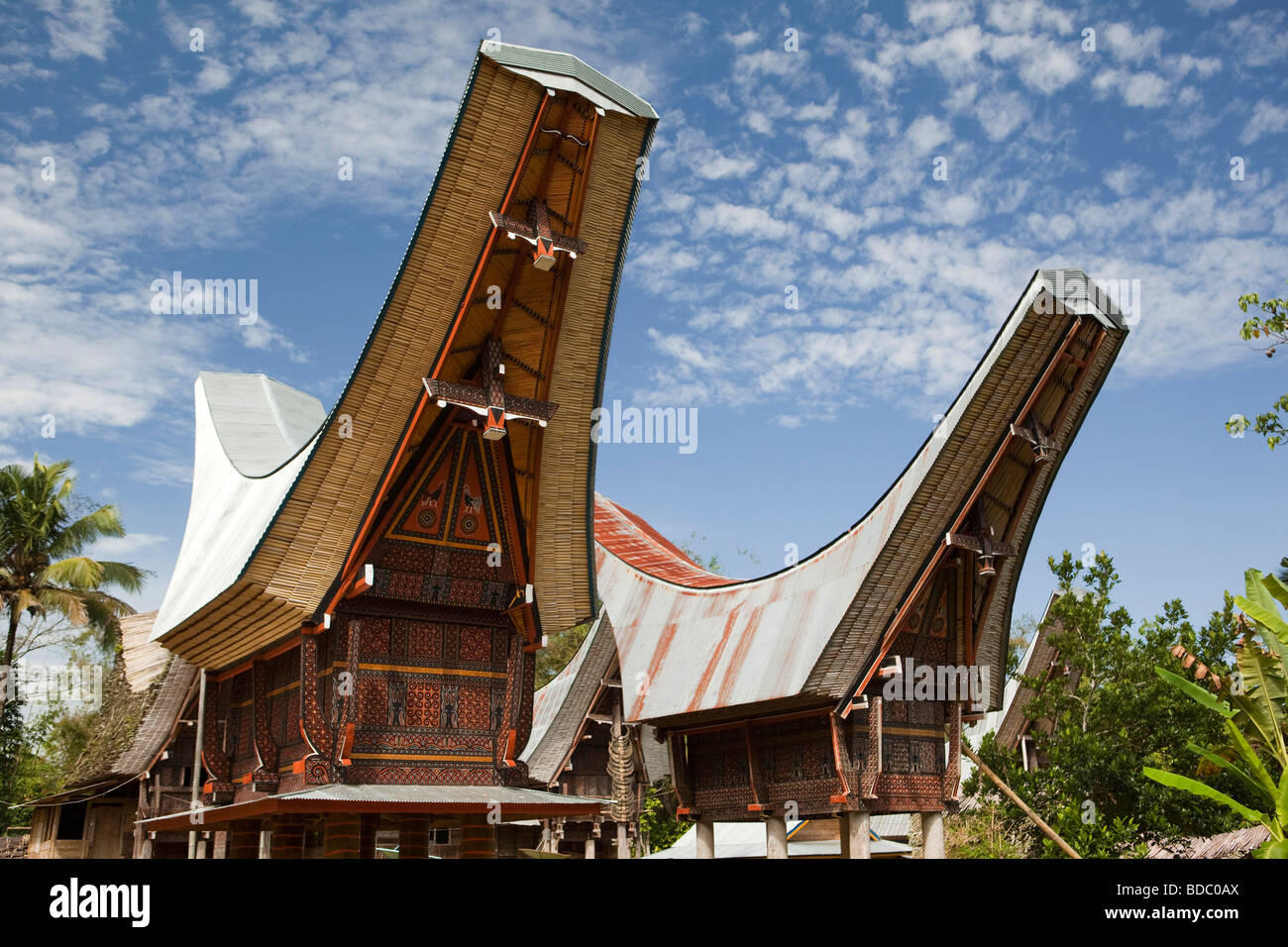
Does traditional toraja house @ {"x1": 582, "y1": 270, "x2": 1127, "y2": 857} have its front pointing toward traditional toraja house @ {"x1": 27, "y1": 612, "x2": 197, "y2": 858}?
no

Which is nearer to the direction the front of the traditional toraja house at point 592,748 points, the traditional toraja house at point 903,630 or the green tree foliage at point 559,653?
the traditional toraja house

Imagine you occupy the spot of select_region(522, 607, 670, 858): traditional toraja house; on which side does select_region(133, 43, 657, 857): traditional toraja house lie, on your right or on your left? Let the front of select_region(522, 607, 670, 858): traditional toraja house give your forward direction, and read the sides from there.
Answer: on your right

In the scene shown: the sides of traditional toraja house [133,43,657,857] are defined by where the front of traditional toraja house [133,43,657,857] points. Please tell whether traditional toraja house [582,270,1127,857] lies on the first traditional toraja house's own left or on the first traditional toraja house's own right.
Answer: on the first traditional toraja house's own left

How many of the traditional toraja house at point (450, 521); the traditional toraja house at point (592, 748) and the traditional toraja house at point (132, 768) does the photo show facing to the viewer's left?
0

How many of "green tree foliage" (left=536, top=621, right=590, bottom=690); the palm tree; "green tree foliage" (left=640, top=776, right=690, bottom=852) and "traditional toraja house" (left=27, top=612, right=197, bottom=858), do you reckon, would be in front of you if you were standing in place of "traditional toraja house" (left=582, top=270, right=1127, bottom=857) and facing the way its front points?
0

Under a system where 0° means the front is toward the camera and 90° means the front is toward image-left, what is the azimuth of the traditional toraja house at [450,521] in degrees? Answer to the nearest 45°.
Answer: approximately 315°

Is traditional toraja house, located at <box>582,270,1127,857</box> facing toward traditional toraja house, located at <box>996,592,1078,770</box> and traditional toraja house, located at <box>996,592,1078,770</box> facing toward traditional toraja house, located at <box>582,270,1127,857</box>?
no

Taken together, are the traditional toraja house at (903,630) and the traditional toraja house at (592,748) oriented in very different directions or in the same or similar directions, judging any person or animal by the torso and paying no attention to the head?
same or similar directions

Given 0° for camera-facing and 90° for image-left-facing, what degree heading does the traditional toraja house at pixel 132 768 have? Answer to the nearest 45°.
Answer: approximately 315°

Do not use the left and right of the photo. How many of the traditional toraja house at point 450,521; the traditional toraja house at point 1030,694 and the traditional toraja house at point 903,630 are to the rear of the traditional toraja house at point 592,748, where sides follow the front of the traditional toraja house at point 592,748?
0

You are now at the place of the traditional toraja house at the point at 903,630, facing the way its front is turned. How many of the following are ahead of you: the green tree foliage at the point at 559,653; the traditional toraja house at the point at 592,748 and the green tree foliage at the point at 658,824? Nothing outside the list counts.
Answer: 0

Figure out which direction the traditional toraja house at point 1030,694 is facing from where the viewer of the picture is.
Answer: facing the viewer and to the right of the viewer

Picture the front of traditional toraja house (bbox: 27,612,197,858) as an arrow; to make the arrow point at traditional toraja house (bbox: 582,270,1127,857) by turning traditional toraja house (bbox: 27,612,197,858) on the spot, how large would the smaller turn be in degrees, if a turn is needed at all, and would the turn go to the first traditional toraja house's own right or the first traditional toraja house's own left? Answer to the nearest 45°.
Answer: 0° — it already faces it

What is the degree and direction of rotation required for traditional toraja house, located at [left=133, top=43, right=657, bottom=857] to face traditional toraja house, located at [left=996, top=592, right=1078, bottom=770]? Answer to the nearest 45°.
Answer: approximately 90° to its left

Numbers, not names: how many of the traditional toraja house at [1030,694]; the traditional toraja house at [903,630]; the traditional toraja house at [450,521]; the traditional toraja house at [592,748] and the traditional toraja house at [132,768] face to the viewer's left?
0

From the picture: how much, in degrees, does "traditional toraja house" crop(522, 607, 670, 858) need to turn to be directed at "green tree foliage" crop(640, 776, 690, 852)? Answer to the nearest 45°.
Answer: approximately 90° to its left

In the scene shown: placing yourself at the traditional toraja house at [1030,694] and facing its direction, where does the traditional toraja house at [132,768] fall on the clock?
the traditional toraja house at [132,768] is roughly at 4 o'clock from the traditional toraja house at [1030,694].

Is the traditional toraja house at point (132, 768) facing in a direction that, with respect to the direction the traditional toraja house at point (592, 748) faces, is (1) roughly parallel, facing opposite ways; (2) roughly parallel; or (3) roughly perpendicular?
roughly parallel

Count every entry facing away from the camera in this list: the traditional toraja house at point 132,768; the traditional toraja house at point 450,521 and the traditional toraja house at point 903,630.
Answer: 0

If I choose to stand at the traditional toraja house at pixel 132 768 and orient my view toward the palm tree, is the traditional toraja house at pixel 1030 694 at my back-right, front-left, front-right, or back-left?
back-right
